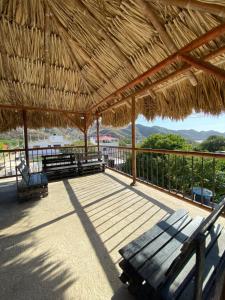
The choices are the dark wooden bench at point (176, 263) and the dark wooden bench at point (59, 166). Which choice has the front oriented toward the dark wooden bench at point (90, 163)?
the dark wooden bench at point (176, 263)

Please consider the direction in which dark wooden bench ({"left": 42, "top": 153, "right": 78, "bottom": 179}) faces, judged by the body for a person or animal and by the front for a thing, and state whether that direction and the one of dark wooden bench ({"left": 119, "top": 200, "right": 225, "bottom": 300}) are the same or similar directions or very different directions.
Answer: very different directions

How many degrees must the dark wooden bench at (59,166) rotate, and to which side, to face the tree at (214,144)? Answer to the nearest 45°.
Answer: approximately 135° to its left

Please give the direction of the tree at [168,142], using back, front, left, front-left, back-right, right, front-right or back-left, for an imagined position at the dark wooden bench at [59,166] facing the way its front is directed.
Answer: back-left

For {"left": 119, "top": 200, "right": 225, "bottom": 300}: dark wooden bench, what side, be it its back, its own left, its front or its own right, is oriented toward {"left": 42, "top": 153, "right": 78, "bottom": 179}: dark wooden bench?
front

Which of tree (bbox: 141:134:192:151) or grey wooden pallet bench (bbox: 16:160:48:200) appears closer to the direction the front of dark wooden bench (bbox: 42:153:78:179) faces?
the grey wooden pallet bench

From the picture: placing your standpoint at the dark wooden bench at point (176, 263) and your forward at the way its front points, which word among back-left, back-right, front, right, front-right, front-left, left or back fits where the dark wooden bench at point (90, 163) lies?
front

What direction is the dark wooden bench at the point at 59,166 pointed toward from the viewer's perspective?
toward the camera

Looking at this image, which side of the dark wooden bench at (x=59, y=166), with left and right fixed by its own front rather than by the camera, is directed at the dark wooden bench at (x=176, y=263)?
front

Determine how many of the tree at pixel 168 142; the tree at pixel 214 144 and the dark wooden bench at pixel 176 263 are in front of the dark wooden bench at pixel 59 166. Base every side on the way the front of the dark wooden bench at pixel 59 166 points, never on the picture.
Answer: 1

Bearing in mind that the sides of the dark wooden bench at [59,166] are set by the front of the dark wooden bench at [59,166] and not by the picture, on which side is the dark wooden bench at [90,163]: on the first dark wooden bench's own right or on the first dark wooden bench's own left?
on the first dark wooden bench's own left

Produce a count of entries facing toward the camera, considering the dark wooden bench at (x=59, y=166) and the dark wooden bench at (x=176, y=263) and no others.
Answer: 1

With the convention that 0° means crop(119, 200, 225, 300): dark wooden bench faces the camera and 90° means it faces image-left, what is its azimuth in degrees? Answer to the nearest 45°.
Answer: approximately 135°

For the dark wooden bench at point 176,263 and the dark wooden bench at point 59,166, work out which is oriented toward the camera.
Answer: the dark wooden bench at point 59,166

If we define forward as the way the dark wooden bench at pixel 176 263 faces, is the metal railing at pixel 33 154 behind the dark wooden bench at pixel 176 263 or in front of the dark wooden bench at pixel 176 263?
in front

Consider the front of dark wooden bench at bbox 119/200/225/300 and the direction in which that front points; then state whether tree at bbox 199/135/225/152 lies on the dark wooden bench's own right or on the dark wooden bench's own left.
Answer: on the dark wooden bench's own right
